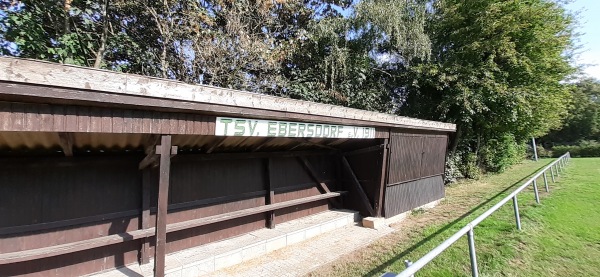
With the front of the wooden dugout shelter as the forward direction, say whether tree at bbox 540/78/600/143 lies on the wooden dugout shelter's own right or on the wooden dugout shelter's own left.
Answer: on the wooden dugout shelter's own left

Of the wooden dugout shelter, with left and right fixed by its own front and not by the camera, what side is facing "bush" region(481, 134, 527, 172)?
left

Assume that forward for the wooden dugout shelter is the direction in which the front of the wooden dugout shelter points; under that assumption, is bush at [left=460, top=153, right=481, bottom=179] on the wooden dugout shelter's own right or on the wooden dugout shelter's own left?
on the wooden dugout shelter's own left

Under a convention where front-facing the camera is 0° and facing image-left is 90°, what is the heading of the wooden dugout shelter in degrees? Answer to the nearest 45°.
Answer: approximately 315°
